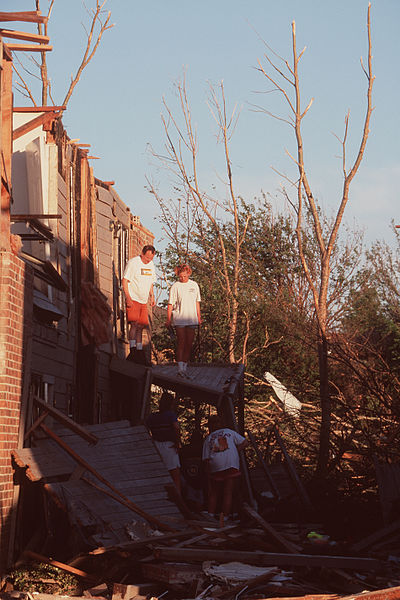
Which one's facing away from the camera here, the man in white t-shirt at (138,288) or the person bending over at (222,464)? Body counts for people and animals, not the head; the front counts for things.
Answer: the person bending over

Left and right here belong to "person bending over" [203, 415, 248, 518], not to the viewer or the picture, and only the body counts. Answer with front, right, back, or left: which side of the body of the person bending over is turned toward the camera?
back

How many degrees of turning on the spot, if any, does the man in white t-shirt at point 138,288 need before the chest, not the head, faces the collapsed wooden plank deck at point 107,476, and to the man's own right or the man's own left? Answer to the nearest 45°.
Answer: approximately 45° to the man's own right

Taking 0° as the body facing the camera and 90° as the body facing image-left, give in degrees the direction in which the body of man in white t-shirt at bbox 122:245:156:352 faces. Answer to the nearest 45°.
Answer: approximately 315°

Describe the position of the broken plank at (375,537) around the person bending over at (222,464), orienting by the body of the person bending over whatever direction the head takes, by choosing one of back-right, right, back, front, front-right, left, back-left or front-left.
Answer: back-right

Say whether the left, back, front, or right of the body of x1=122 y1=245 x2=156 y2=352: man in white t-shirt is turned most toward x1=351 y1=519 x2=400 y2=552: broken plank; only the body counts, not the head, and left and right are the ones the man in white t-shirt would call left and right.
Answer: front

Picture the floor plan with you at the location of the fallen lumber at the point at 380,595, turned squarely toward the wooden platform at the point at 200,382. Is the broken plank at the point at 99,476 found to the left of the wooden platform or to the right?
left

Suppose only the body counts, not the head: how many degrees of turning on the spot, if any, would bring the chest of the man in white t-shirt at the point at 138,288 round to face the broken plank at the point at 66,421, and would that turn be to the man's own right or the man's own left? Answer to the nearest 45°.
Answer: approximately 45° to the man's own right

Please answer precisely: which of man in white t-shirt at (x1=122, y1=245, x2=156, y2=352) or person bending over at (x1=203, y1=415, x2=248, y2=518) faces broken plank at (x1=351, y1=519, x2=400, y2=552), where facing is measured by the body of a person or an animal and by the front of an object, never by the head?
the man in white t-shirt

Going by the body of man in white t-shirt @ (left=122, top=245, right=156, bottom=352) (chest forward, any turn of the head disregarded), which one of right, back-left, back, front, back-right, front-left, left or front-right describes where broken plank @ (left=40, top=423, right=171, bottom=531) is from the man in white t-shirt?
front-right

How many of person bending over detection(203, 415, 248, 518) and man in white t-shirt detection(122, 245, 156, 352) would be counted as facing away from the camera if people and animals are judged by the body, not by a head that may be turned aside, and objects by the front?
1

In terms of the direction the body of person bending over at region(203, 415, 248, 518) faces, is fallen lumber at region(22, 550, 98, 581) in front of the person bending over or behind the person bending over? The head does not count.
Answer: behind
